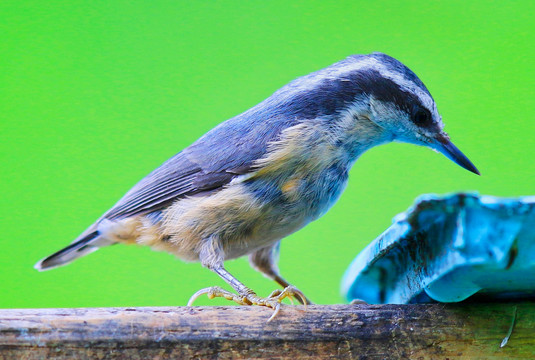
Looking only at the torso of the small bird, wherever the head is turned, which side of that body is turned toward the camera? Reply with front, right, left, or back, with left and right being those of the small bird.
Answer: right
